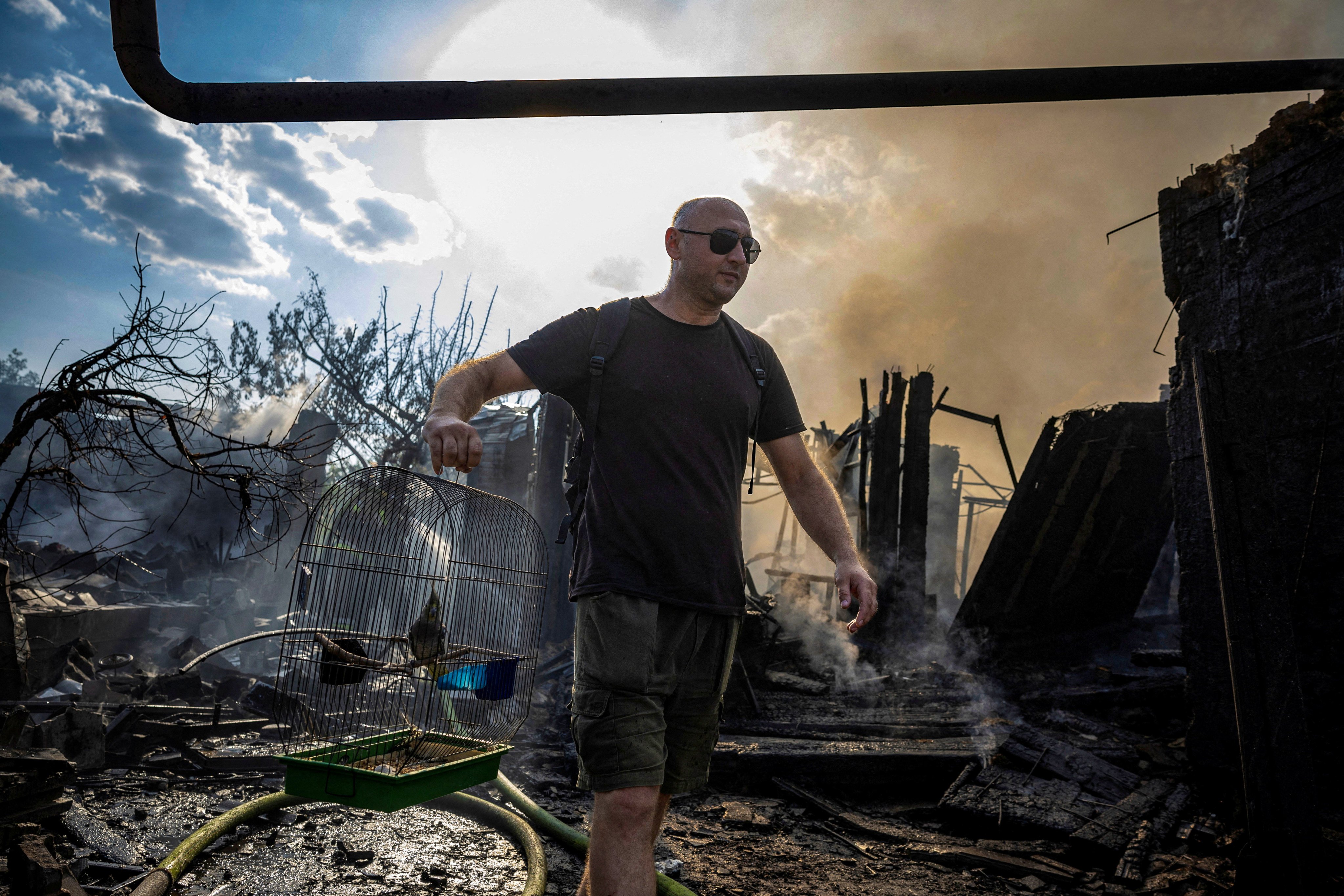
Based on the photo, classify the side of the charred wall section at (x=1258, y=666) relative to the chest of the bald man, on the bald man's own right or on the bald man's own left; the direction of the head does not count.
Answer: on the bald man's own left

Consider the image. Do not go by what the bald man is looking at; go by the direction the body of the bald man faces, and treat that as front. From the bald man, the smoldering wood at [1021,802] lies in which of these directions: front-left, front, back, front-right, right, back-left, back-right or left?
left

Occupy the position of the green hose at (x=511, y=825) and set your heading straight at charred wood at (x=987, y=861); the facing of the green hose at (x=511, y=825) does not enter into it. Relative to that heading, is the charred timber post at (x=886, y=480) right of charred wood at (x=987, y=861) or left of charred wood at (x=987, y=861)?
left

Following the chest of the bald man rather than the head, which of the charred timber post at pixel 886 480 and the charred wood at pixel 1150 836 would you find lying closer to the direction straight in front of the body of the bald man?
the charred wood

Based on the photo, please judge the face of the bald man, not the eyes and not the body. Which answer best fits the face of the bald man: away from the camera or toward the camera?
toward the camera

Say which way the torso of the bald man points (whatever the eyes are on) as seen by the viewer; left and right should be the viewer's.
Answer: facing the viewer and to the right of the viewer

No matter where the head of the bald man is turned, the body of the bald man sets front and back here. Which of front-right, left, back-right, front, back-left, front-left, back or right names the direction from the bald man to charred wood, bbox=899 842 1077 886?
left

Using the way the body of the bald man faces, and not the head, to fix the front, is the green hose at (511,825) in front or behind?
behind

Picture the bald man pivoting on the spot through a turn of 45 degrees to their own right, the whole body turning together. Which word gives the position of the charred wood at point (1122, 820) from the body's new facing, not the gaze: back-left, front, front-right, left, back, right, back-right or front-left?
back-left
